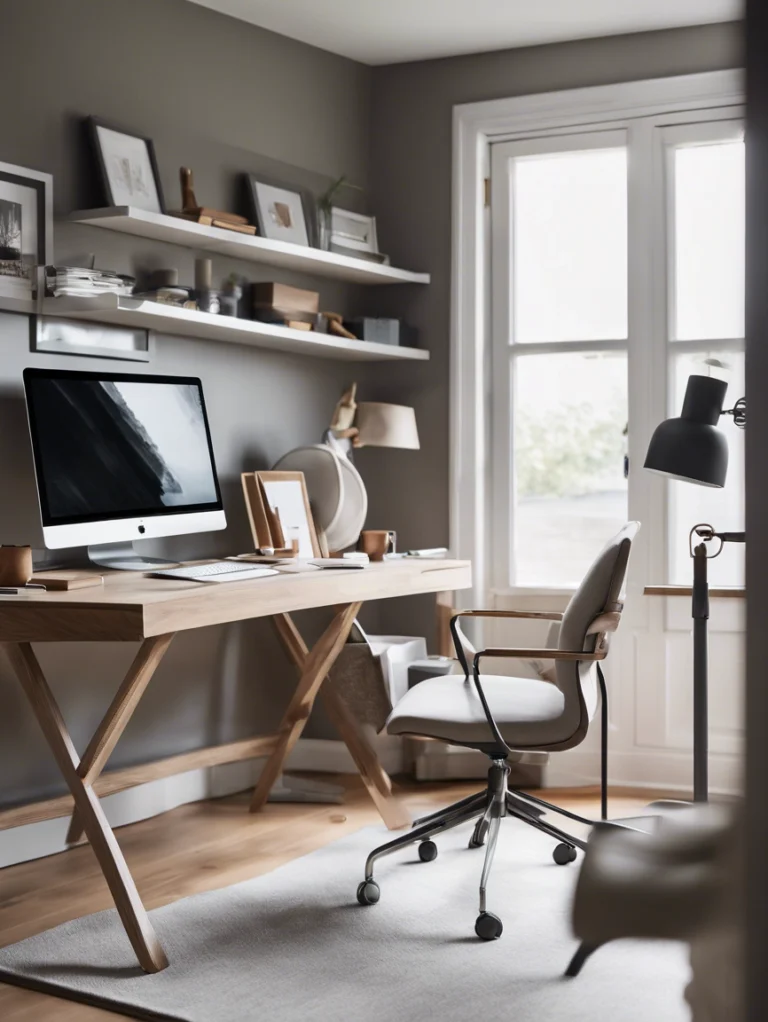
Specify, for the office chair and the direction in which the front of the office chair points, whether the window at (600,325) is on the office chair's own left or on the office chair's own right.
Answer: on the office chair's own right

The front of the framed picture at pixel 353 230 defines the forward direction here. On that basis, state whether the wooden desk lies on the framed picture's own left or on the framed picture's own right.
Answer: on the framed picture's own right

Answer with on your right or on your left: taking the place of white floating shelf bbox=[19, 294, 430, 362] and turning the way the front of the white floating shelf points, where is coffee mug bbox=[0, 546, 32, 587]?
on your right

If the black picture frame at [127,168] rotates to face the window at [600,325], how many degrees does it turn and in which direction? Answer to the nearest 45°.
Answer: approximately 45° to its left

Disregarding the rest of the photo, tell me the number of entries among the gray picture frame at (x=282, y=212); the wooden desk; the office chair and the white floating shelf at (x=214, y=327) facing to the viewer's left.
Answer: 1

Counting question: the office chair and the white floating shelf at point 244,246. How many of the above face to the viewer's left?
1

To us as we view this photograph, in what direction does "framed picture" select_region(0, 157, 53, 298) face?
facing the viewer and to the right of the viewer

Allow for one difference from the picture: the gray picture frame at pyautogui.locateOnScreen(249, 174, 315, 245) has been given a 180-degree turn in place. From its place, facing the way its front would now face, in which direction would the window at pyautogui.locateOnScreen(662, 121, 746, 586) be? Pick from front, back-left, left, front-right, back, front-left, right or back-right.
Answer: back-right

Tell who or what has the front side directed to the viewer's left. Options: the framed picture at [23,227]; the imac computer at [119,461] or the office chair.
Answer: the office chair

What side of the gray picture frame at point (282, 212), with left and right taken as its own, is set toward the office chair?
front

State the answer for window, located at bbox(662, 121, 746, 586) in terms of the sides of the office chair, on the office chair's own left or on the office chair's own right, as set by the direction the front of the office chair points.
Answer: on the office chair's own right

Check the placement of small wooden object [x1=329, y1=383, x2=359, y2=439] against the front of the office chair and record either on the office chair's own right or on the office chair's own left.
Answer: on the office chair's own right

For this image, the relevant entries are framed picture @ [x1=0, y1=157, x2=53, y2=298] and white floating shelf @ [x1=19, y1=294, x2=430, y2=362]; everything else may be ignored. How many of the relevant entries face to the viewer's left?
0

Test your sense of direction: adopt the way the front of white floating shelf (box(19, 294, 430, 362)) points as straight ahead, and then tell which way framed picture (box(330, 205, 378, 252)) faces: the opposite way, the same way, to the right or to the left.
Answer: the same way

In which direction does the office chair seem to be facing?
to the viewer's left
